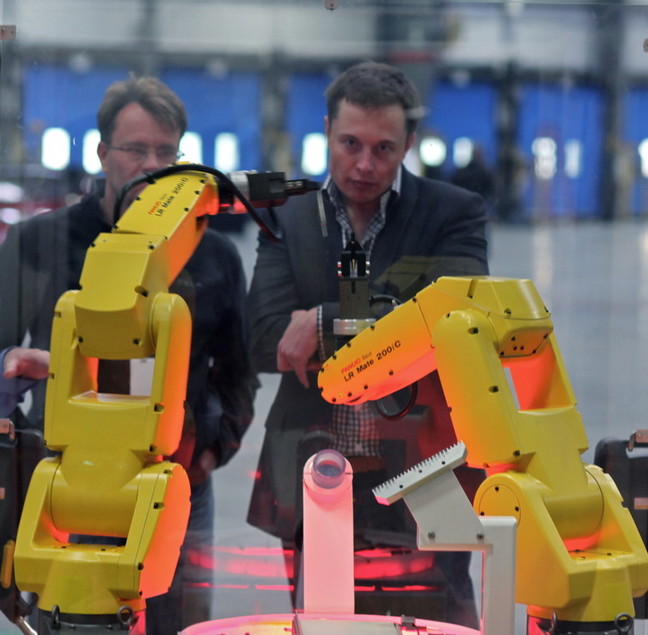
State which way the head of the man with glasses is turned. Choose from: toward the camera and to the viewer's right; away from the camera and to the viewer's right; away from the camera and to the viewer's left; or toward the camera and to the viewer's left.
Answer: toward the camera and to the viewer's right

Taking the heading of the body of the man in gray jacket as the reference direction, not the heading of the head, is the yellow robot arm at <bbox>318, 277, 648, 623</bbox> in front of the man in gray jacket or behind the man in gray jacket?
in front

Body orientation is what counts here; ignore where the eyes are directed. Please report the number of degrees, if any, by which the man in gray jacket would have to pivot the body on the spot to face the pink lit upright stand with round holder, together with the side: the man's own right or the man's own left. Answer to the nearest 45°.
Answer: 0° — they already face it

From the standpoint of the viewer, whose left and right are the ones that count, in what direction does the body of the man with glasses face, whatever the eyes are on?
facing the viewer

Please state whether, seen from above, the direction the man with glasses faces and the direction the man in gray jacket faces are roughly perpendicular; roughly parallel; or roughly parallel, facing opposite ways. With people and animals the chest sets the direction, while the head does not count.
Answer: roughly parallel

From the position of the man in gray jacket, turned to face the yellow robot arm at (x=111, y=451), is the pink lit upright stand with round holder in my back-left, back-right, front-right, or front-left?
front-left

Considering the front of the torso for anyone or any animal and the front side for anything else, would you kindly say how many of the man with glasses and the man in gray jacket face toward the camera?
2

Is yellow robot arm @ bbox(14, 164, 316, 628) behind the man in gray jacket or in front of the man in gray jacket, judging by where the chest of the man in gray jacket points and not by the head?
in front

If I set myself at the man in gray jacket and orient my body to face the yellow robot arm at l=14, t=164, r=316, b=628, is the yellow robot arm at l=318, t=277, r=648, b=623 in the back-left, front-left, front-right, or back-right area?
front-left

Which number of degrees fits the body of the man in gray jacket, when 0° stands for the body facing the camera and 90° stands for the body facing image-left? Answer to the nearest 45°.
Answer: approximately 0°

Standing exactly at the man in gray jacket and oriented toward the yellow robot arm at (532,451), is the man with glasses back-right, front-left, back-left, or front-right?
back-right

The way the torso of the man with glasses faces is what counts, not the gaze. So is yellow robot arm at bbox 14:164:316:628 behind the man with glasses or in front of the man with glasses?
in front
